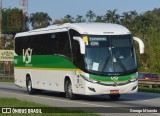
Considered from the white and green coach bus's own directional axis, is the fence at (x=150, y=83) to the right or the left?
on its left

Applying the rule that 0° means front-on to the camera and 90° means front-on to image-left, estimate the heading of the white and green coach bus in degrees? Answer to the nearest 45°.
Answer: approximately 315°
